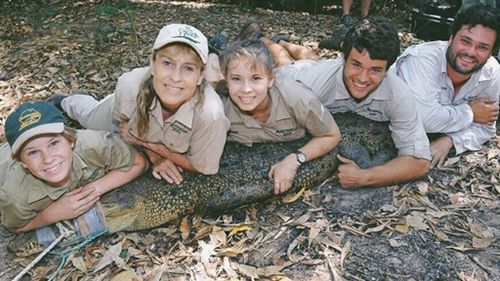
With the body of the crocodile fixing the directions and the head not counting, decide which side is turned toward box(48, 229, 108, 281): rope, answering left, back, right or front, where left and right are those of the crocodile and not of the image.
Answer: front

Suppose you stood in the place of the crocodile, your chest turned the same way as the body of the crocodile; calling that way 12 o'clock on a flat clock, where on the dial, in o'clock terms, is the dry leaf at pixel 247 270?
The dry leaf is roughly at 10 o'clock from the crocodile.

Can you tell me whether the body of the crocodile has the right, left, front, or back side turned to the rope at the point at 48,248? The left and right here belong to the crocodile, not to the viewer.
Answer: front

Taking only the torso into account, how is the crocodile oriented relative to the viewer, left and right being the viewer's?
facing the viewer and to the left of the viewer

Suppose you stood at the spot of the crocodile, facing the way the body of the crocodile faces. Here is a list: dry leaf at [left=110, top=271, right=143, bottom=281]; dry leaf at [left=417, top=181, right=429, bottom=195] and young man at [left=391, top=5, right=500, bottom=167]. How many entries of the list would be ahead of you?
1

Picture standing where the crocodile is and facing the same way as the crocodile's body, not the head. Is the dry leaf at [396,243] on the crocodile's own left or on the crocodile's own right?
on the crocodile's own left

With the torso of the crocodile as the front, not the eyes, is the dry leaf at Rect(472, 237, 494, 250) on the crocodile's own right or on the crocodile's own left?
on the crocodile's own left

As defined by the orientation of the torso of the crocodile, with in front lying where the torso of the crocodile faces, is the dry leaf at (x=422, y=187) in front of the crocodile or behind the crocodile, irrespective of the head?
behind

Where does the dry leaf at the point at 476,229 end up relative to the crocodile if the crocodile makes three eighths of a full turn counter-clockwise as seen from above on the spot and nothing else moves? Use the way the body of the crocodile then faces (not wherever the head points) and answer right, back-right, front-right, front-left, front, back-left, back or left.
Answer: front
